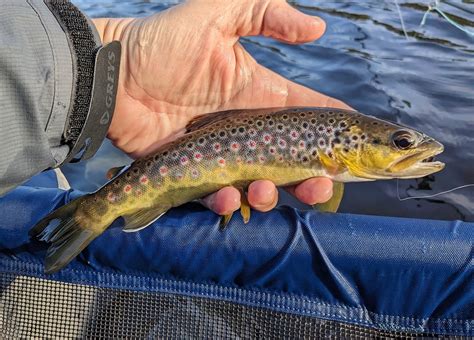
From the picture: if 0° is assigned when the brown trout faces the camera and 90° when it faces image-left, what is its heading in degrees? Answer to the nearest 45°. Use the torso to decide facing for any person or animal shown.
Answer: approximately 270°
